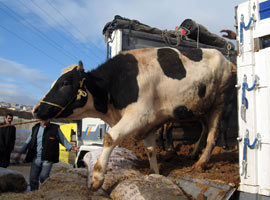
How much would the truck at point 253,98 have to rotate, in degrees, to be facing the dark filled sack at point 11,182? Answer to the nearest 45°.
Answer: approximately 135° to its left

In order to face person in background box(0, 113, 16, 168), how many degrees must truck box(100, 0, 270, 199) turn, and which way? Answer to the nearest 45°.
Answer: approximately 90° to its left

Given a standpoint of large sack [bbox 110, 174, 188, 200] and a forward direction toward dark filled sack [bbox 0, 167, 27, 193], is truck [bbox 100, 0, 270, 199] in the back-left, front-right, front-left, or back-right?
back-right

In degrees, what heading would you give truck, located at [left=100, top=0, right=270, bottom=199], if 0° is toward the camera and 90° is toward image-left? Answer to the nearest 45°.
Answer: approximately 225°

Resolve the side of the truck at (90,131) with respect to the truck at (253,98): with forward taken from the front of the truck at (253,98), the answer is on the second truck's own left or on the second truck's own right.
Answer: on the second truck's own left
